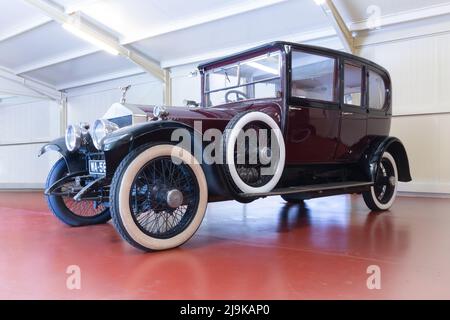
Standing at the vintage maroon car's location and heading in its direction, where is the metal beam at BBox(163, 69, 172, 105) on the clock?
The metal beam is roughly at 4 o'clock from the vintage maroon car.

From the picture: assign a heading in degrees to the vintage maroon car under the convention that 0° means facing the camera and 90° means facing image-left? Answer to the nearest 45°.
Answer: approximately 45°

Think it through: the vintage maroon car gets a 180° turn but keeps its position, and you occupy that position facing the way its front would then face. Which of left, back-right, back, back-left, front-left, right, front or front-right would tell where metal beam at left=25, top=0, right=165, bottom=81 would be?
left

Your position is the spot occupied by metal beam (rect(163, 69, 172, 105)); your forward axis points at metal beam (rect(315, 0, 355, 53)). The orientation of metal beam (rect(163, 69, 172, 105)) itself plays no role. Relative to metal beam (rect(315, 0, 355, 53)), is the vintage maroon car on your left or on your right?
right

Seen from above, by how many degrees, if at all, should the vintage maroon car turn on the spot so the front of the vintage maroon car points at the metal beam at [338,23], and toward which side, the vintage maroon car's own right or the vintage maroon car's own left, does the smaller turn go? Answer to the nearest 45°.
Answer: approximately 180°

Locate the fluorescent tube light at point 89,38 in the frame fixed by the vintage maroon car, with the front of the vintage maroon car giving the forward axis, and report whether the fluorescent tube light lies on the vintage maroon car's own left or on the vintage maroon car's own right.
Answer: on the vintage maroon car's own right
